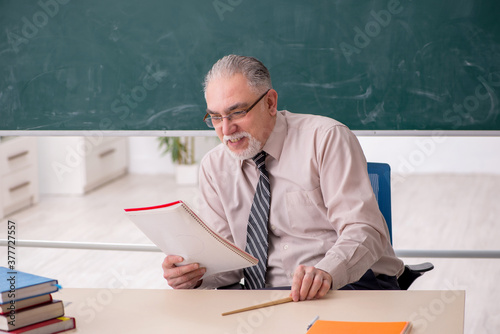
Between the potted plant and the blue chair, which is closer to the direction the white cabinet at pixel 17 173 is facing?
the blue chair

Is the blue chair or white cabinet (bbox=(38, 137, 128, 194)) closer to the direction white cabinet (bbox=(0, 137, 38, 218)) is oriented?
the blue chair

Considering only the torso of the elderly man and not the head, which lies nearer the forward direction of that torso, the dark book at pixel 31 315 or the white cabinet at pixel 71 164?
the dark book

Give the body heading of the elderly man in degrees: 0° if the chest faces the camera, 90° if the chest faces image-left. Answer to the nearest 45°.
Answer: approximately 45°

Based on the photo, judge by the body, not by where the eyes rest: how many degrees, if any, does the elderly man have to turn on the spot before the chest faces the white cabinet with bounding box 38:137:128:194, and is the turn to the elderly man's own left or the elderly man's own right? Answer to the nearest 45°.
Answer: approximately 90° to the elderly man's own right

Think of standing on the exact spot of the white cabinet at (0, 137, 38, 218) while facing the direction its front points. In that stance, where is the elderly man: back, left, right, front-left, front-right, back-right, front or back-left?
front-right

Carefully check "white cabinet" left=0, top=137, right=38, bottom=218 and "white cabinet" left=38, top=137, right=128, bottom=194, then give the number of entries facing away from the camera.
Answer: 0

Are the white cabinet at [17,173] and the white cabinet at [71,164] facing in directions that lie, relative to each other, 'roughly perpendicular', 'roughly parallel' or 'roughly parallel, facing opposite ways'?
roughly parallel

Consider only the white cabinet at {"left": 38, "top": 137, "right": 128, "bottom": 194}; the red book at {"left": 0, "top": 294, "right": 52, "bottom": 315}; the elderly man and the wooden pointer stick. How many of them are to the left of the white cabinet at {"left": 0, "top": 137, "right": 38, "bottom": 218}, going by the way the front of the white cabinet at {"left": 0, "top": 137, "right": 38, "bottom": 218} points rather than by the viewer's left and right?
1

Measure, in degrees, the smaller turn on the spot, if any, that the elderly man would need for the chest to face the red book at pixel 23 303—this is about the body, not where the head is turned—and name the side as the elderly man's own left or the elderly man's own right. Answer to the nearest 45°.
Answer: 0° — they already face it

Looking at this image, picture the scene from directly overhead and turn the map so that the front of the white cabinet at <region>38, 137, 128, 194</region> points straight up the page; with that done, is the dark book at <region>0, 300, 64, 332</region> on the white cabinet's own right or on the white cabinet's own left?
on the white cabinet's own right

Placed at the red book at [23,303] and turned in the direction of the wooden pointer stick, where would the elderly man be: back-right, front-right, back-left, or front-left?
front-left

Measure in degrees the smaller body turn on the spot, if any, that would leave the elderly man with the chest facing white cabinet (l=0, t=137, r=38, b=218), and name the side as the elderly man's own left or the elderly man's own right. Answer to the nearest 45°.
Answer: approximately 90° to the elderly man's own right

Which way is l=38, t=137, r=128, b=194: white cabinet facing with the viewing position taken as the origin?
facing the viewer and to the right of the viewer

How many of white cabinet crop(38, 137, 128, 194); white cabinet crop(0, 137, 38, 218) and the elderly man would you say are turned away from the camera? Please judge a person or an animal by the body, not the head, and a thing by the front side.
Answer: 0

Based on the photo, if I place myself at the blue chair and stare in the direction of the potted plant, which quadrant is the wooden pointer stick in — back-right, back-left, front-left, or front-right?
back-left

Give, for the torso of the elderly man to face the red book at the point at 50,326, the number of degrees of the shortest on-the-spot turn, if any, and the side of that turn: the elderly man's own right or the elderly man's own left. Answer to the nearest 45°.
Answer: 0° — they already face it

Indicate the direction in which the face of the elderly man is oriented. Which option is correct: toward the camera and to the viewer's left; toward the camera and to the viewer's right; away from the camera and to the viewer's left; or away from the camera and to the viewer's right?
toward the camera and to the viewer's left
